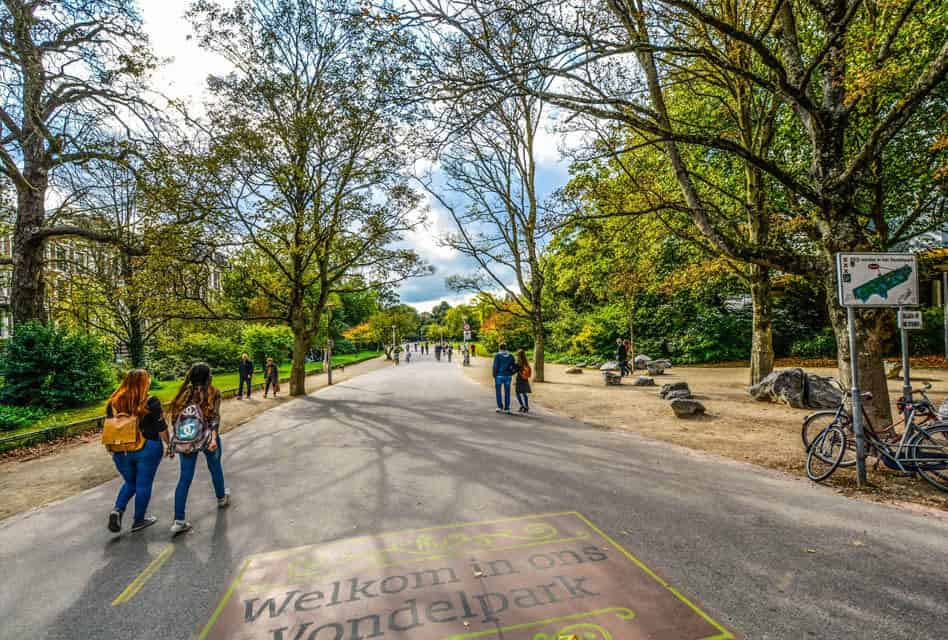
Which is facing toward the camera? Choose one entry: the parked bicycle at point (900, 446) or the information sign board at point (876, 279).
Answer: the information sign board

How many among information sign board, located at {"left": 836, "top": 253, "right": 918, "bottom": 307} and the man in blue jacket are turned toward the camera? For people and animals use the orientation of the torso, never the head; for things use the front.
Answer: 1

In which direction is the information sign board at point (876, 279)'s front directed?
toward the camera

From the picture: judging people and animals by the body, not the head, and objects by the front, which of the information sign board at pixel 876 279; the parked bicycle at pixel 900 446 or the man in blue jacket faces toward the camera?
the information sign board

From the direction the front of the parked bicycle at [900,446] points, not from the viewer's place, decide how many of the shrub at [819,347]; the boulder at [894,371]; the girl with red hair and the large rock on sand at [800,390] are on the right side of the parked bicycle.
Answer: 3

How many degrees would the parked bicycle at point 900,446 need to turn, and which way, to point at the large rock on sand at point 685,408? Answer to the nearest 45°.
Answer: approximately 45° to its right

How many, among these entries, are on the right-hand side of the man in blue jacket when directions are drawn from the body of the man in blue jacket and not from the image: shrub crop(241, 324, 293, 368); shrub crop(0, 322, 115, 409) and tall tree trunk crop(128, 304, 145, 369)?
0

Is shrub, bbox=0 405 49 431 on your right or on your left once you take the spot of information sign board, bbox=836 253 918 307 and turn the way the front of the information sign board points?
on your right

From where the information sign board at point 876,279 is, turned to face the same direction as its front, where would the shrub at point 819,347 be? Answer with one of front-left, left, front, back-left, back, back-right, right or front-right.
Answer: back

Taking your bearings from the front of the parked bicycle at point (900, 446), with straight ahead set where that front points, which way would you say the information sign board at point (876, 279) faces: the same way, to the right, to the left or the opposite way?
to the left

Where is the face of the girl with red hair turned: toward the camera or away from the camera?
away from the camera

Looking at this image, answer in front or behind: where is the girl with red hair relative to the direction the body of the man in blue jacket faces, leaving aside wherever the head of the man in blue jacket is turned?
behind

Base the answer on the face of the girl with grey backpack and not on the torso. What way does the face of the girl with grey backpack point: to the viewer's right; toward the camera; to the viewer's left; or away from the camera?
away from the camera

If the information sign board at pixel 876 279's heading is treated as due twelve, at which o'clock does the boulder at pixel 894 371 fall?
The boulder is roughly at 6 o'clock from the information sign board.

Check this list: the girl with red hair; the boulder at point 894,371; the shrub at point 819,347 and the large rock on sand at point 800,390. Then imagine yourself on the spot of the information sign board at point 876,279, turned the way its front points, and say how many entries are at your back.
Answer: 3

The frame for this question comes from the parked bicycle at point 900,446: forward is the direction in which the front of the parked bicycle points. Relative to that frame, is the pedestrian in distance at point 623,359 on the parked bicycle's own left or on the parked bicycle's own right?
on the parked bicycle's own right

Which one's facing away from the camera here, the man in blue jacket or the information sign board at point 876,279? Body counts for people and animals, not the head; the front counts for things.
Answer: the man in blue jacket

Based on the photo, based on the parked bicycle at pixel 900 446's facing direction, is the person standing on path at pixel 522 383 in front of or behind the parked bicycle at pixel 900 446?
in front

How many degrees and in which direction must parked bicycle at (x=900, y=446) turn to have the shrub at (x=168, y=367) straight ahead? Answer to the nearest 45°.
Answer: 0° — it already faces it

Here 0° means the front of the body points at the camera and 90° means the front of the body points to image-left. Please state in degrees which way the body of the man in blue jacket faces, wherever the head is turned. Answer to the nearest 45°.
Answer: approximately 180°

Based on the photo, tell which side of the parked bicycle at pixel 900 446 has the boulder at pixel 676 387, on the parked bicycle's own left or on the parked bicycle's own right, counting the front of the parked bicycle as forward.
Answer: on the parked bicycle's own right
